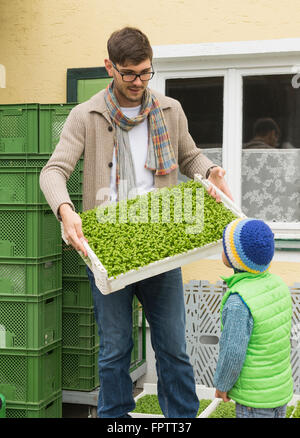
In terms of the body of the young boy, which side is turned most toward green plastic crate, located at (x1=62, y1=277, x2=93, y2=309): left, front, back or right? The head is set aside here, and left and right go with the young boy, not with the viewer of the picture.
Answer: front

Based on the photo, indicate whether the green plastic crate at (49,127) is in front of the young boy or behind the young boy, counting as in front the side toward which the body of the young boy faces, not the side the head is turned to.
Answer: in front

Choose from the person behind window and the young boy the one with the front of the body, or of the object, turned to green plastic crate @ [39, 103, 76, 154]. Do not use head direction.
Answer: the young boy

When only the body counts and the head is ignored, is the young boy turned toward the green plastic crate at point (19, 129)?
yes

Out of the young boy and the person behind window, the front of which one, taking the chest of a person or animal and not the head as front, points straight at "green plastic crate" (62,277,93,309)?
the young boy

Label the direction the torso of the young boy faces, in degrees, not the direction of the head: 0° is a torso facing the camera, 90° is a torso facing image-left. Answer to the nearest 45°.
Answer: approximately 135°

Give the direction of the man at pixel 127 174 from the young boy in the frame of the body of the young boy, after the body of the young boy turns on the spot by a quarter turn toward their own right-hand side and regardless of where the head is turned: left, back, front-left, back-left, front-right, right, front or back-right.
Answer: left

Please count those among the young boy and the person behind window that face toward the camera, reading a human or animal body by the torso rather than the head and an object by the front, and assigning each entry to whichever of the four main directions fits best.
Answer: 0

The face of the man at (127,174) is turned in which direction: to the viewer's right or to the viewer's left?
to the viewer's right

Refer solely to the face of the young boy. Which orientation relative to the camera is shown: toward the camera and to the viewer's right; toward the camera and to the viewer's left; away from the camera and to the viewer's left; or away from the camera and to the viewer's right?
away from the camera and to the viewer's left

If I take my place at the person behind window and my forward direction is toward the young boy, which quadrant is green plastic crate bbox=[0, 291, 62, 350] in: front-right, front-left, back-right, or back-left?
front-right

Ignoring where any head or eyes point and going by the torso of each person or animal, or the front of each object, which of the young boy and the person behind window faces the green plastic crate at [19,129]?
the young boy
